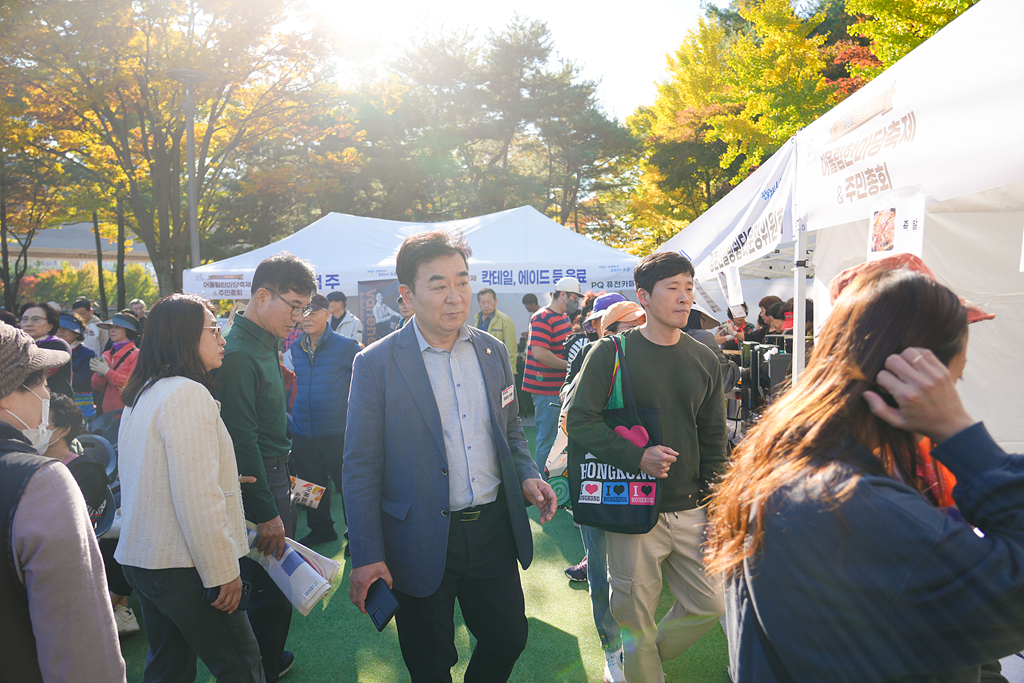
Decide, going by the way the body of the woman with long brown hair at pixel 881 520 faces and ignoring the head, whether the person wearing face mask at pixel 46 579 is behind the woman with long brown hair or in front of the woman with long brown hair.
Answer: behind

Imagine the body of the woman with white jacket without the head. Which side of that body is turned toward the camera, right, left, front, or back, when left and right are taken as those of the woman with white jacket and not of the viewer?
right

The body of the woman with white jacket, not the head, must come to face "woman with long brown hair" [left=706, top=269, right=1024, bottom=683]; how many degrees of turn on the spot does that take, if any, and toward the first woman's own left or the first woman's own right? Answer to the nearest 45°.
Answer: approximately 45° to the first woman's own right

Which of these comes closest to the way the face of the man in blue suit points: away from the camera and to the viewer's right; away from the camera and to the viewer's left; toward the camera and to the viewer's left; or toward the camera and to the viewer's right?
toward the camera and to the viewer's right

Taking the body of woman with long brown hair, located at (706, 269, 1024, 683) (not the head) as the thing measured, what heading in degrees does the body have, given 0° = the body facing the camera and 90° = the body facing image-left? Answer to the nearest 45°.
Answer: approximately 225°

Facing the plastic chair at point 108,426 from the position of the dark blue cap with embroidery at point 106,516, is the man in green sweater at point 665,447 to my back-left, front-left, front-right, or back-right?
back-right

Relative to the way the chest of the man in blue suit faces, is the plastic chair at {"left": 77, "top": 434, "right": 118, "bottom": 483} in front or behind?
behind

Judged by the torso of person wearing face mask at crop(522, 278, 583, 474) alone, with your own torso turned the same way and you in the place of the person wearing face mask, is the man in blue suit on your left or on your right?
on your right

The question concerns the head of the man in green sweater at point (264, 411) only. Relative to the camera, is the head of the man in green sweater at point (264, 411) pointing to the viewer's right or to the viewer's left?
to the viewer's right

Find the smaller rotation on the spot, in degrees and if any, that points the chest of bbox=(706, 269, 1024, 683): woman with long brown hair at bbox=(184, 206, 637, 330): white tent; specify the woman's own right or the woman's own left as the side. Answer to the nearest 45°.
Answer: approximately 90° to the woman's own left

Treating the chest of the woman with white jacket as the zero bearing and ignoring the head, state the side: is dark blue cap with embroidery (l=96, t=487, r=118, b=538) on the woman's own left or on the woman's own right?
on the woman's own left

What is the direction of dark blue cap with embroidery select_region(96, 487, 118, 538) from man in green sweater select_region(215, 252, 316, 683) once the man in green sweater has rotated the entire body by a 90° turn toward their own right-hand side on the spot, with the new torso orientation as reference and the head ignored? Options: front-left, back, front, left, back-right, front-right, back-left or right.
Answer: back-right

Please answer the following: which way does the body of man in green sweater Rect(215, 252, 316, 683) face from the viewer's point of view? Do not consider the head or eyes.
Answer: to the viewer's right

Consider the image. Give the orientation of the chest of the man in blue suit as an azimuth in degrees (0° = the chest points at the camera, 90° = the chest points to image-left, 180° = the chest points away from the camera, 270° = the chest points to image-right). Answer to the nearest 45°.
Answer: approximately 315°
